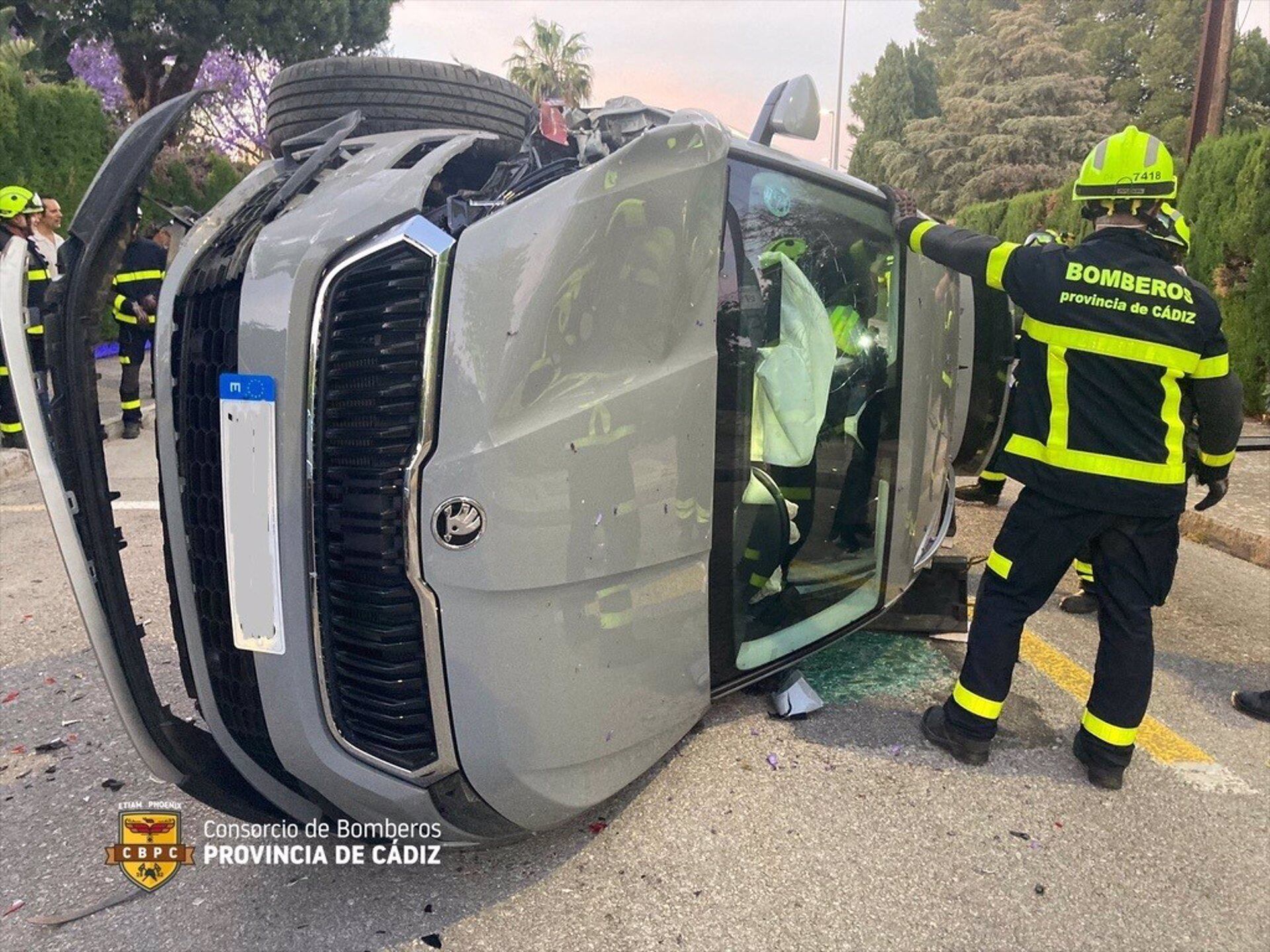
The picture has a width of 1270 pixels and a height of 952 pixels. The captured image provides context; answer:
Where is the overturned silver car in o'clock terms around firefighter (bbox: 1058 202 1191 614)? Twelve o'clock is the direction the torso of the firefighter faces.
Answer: The overturned silver car is roughly at 10 o'clock from the firefighter.

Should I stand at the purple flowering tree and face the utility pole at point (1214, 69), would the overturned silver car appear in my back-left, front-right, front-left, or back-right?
front-right

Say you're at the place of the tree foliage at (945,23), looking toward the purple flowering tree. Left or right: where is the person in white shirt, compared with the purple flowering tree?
left

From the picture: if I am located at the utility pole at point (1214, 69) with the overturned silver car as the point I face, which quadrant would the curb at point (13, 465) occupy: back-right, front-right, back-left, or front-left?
front-right

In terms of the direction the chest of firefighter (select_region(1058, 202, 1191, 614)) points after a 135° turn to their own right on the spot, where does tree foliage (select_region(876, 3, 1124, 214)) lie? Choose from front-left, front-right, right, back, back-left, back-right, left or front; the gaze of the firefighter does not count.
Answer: front-left

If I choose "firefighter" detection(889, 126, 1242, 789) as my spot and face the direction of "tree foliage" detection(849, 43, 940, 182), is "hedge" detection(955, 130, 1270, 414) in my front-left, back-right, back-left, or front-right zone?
front-right

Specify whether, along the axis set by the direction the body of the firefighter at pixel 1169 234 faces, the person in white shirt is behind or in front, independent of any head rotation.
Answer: in front

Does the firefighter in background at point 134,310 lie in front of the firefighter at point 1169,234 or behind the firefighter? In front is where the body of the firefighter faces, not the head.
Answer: in front

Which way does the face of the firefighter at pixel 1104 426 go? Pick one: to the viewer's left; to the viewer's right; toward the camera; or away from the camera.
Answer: away from the camera
